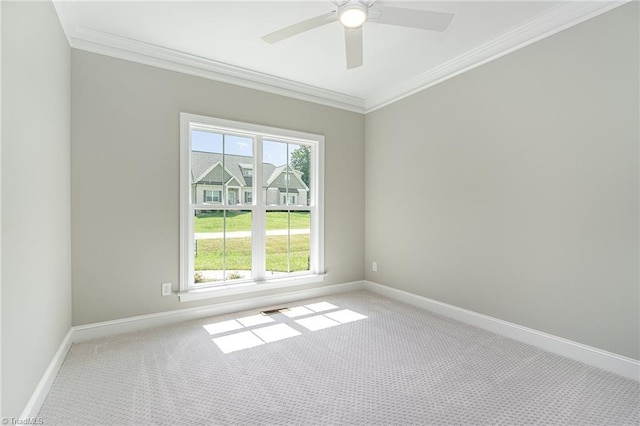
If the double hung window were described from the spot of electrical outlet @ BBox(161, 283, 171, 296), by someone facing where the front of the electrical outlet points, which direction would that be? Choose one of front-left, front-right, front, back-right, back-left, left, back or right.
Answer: left

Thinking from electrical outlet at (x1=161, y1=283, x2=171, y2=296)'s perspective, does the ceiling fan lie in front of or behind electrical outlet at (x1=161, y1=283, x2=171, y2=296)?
in front

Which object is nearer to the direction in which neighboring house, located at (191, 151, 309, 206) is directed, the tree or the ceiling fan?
the ceiling fan

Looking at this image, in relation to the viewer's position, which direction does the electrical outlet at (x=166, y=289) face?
facing the viewer

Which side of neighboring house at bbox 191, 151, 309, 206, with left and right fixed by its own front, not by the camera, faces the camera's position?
front

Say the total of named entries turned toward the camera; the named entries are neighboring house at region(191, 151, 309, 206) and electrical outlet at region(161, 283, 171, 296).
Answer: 2
